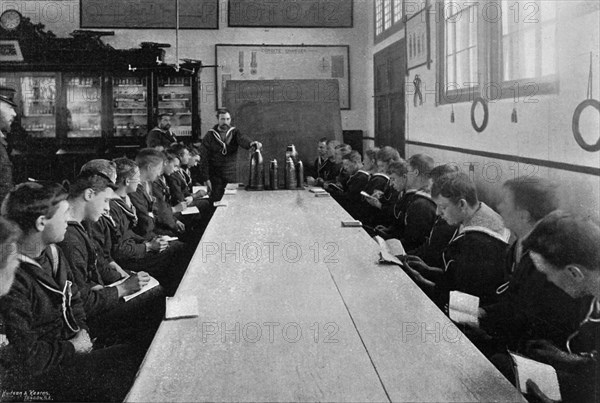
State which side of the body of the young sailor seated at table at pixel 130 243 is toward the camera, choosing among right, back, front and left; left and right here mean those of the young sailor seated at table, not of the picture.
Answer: right

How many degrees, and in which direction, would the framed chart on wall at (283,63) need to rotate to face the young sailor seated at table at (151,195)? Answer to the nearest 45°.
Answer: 0° — it already faces them

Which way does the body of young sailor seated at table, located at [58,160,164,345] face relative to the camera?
to the viewer's right

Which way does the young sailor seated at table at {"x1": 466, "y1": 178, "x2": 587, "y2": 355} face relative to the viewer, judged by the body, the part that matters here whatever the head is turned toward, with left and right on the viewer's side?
facing to the left of the viewer

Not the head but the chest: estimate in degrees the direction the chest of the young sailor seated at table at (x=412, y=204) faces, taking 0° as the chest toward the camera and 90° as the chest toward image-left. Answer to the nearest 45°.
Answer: approximately 90°

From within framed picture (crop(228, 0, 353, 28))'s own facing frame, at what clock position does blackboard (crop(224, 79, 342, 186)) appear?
The blackboard is roughly at 12 o'clock from the framed picture.

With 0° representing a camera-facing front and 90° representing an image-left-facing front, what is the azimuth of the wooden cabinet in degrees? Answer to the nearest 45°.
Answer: approximately 0°
